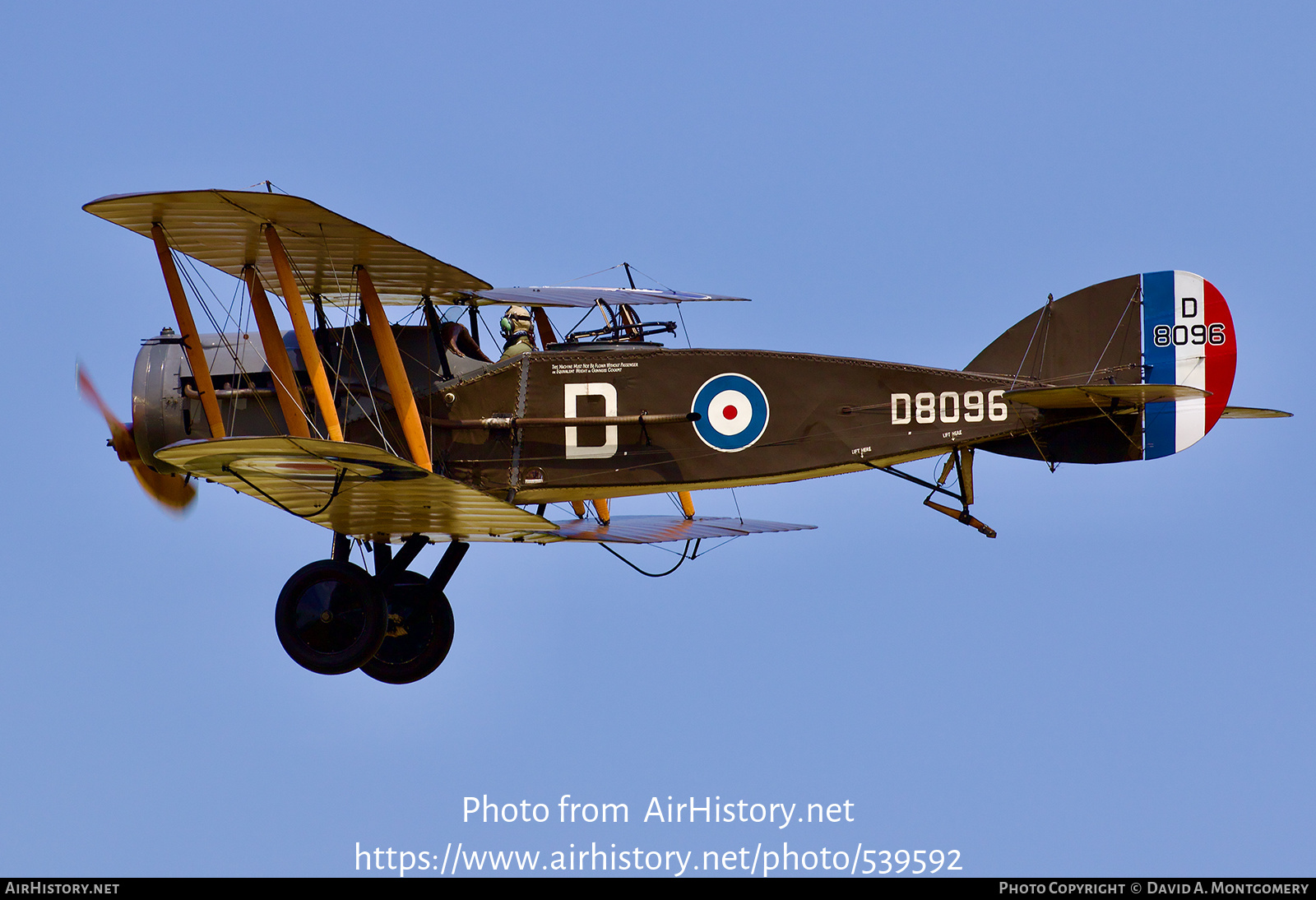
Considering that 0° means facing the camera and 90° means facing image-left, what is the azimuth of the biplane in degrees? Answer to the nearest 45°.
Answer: approximately 90°
